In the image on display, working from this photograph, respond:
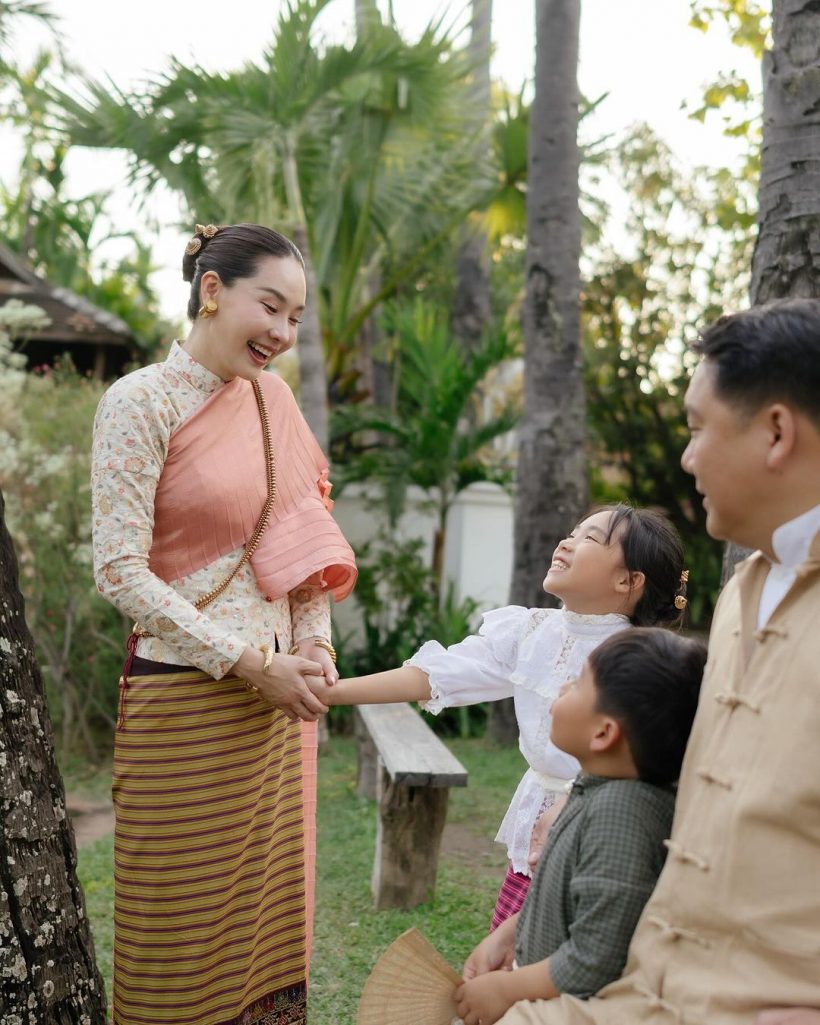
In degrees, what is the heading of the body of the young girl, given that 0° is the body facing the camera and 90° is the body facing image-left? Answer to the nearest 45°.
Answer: approximately 45°

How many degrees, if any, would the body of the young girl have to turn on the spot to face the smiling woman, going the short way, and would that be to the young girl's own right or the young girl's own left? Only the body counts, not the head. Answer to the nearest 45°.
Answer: approximately 45° to the young girl's own right

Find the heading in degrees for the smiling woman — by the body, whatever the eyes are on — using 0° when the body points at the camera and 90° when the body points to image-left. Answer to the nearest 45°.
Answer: approximately 315°

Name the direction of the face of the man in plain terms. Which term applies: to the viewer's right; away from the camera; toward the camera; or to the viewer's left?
to the viewer's left

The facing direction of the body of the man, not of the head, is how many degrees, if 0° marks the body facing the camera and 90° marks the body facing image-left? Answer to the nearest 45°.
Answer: approximately 45°

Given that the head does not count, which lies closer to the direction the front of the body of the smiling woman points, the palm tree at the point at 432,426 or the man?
the man

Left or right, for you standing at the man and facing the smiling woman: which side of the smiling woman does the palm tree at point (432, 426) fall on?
right

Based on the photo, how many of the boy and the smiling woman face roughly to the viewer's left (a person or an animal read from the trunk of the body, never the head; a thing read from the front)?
1

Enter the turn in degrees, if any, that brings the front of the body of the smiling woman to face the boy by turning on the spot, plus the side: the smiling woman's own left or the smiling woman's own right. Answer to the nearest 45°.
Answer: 0° — they already face them

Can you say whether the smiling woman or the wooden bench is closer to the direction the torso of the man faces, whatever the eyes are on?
the smiling woman

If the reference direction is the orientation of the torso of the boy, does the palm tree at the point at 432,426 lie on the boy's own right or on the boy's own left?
on the boy's own right

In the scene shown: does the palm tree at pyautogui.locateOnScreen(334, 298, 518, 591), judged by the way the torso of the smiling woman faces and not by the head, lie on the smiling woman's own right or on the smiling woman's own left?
on the smiling woman's own left

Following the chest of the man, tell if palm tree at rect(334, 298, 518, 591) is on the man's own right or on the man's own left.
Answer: on the man's own right

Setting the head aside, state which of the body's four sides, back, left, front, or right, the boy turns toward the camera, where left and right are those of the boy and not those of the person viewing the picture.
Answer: left
